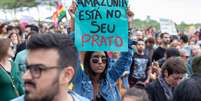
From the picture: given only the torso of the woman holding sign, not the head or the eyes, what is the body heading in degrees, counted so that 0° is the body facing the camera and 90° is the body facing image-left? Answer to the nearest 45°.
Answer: approximately 0°
